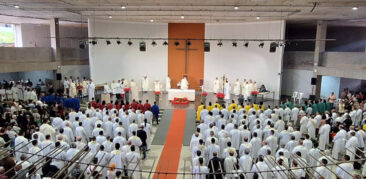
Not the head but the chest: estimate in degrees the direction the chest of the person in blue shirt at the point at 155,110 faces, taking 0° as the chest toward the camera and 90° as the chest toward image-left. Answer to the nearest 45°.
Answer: approximately 180°

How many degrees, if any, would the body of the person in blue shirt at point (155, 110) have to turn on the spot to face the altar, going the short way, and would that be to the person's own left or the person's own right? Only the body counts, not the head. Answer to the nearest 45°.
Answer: approximately 45° to the person's own right

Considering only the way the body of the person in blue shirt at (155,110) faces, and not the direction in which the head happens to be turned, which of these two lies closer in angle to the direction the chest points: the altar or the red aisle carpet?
the altar
